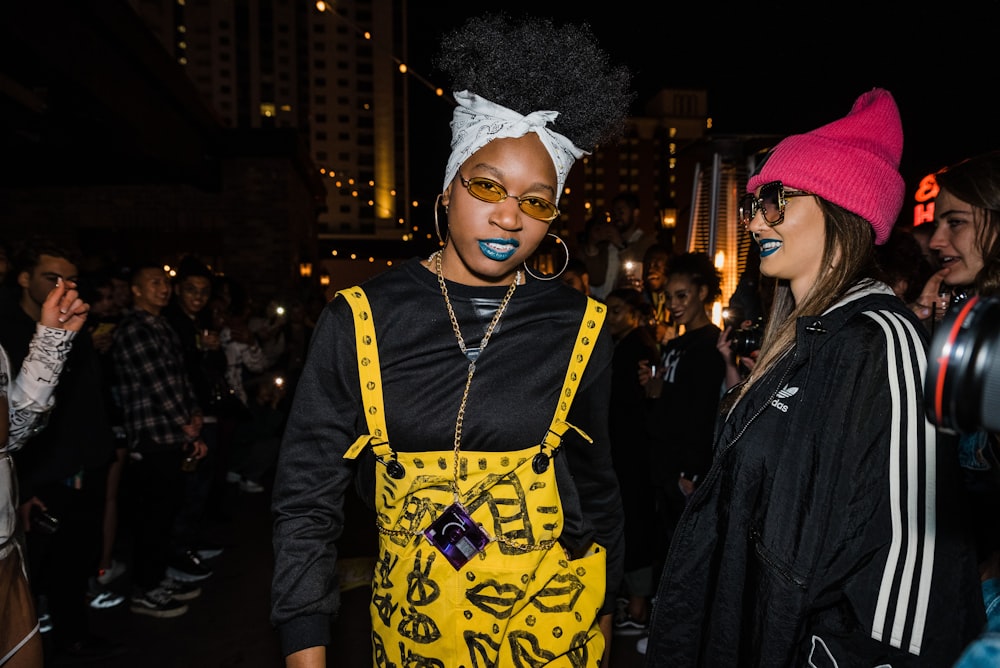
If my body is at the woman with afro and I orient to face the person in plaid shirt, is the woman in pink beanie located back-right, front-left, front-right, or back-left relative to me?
back-right

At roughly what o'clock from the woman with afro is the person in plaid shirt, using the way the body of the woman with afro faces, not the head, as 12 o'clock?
The person in plaid shirt is roughly at 5 o'clock from the woman with afro.

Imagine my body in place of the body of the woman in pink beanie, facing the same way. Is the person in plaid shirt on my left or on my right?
on my right

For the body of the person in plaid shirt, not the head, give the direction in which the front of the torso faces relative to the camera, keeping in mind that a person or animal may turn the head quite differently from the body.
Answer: to the viewer's right

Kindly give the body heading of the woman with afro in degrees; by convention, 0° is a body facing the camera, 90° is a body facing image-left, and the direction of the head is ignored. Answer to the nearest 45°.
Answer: approximately 0°

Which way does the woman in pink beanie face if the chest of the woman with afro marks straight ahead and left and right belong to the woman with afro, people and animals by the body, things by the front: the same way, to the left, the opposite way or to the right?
to the right

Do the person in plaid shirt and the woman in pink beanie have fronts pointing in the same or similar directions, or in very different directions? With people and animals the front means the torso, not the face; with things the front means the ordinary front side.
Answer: very different directions

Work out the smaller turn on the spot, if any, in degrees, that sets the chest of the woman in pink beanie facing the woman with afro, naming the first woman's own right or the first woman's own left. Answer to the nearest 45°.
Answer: approximately 45° to the first woman's own right

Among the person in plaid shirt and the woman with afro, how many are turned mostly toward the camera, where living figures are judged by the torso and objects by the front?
1
